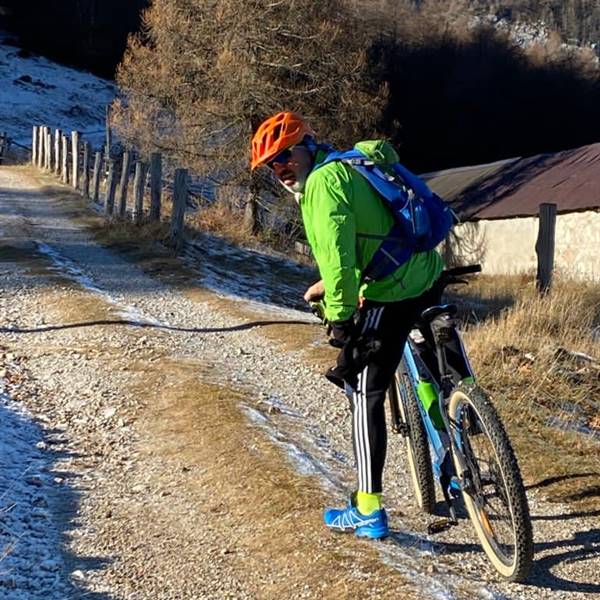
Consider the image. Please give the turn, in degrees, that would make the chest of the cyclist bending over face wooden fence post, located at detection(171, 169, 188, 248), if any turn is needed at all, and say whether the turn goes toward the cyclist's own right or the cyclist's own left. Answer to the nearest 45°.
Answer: approximately 90° to the cyclist's own right

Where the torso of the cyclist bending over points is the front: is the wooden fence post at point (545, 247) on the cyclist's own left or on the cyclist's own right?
on the cyclist's own right

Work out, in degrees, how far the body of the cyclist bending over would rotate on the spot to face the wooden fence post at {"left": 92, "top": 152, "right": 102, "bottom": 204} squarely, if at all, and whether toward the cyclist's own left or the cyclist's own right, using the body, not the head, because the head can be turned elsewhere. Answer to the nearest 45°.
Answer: approximately 90° to the cyclist's own right

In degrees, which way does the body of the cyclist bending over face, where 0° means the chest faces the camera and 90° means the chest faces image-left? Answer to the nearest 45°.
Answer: approximately 90°

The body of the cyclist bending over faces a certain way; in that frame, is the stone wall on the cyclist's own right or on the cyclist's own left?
on the cyclist's own right

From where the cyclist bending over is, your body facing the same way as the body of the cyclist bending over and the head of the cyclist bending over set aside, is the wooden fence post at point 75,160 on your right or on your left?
on your right
